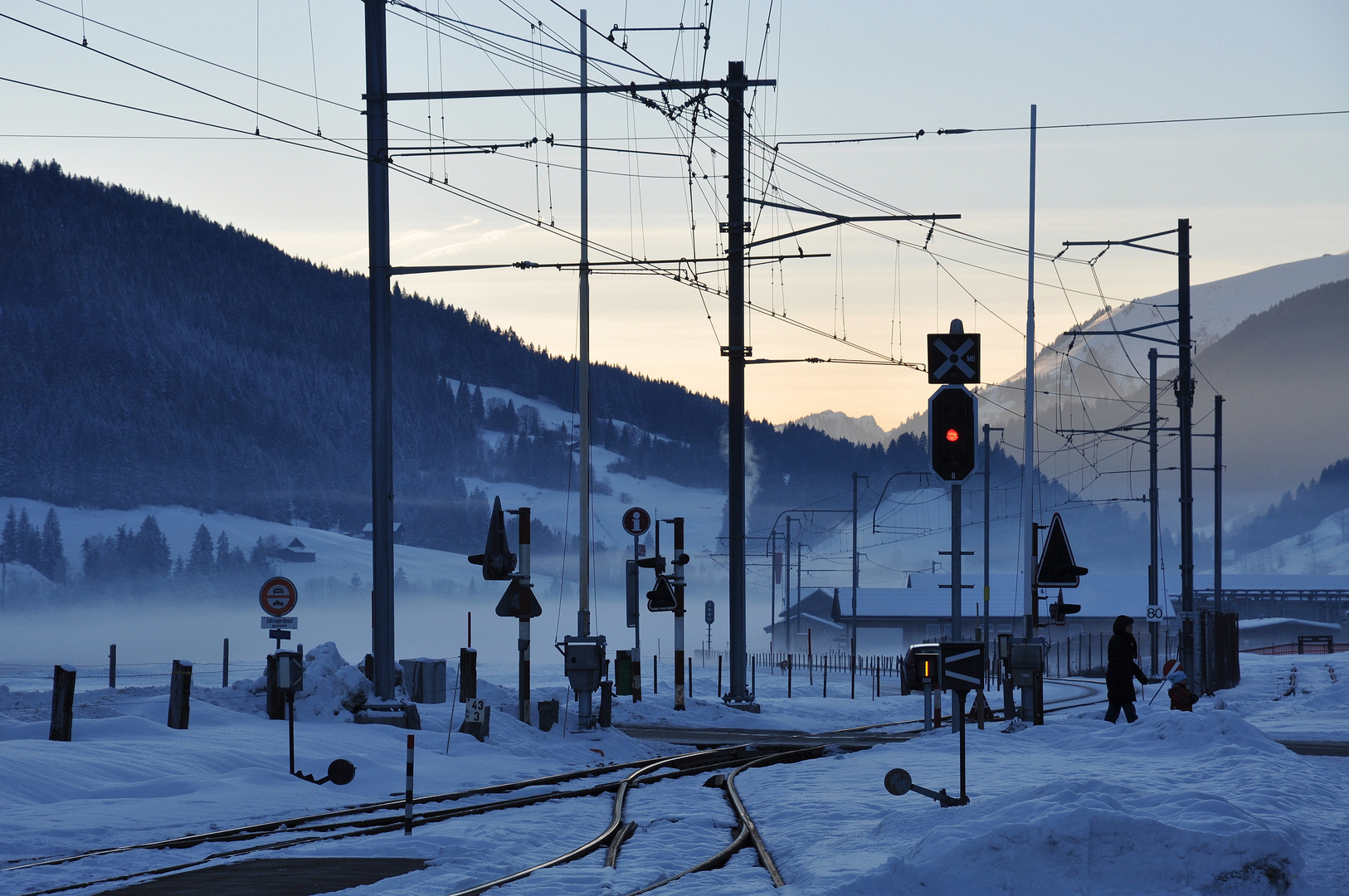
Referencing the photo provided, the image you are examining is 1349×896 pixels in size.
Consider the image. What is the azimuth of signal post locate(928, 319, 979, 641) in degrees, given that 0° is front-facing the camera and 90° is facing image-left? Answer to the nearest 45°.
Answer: approximately 0°

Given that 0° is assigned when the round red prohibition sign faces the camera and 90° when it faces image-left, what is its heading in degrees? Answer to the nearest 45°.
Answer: approximately 0°

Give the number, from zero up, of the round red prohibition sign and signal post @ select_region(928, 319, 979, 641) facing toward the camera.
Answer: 2

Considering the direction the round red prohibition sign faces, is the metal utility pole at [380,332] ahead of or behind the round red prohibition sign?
behind
